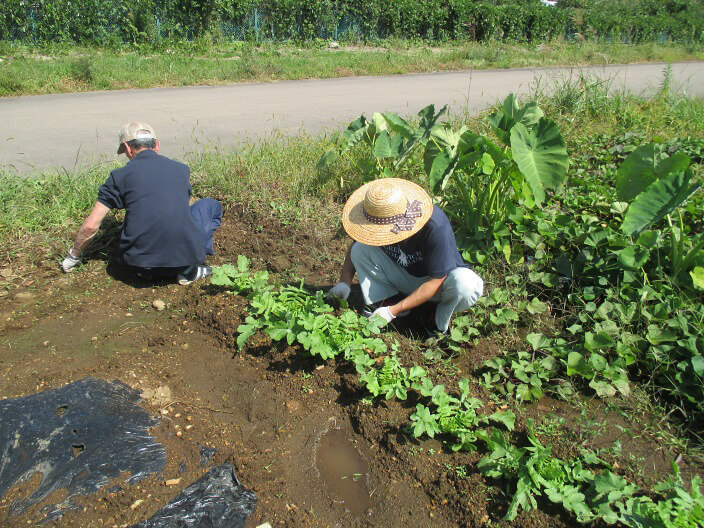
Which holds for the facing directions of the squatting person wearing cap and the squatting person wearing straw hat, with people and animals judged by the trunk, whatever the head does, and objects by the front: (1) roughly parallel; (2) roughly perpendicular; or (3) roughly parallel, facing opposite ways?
roughly parallel, facing opposite ways

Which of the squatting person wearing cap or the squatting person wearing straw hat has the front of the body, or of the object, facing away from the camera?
the squatting person wearing cap

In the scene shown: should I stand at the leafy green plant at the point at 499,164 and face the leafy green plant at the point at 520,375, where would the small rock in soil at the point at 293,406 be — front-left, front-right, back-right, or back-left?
front-right

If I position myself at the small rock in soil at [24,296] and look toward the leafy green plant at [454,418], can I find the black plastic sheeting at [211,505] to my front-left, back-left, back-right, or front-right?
front-right

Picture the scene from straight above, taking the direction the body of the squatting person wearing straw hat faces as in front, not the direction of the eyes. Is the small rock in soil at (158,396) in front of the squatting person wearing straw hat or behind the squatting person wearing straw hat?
in front

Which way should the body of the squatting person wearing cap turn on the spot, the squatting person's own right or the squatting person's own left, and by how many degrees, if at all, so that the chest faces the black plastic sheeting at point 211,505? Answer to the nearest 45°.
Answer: approximately 180°

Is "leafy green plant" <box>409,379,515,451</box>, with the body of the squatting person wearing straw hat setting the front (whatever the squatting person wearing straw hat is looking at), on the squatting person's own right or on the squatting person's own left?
on the squatting person's own left

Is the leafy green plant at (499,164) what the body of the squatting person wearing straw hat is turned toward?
no

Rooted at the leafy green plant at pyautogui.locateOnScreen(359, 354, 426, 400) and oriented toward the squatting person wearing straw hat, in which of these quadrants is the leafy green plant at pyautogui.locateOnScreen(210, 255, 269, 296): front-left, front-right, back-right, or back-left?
front-left

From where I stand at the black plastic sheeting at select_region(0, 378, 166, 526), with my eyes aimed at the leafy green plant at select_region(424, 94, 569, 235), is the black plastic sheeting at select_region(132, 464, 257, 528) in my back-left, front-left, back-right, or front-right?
front-right

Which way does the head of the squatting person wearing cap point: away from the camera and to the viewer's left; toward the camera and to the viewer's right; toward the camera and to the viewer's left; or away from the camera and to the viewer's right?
away from the camera and to the viewer's left

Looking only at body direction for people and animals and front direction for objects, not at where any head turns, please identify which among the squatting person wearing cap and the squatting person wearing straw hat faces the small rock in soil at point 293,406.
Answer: the squatting person wearing straw hat

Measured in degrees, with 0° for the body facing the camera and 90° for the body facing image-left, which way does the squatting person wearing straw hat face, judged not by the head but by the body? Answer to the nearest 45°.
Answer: approximately 45°

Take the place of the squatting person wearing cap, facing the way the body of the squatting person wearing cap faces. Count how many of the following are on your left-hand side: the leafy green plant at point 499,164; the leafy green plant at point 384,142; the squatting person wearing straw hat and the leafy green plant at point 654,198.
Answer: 0

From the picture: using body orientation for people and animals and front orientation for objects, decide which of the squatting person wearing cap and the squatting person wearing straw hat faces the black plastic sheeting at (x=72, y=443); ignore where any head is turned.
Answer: the squatting person wearing straw hat

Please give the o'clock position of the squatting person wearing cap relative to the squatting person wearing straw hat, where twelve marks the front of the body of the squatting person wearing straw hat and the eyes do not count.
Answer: The squatting person wearing cap is roughly at 2 o'clock from the squatting person wearing straw hat.

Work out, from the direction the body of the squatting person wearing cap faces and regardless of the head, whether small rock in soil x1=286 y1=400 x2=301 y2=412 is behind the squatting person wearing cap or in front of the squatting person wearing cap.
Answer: behind

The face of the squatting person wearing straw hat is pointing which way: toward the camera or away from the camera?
toward the camera

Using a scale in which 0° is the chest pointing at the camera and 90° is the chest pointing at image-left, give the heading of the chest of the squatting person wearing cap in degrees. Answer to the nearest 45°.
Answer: approximately 180°

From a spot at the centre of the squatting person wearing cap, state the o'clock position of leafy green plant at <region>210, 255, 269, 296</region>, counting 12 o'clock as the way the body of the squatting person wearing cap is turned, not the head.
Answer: The leafy green plant is roughly at 5 o'clock from the squatting person wearing cap.

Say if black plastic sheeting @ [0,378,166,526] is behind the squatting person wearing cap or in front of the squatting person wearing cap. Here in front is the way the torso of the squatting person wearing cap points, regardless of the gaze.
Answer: behind

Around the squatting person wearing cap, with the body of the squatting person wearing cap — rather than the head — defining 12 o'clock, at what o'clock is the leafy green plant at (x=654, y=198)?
The leafy green plant is roughly at 4 o'clock from the squatting person wearing cap.

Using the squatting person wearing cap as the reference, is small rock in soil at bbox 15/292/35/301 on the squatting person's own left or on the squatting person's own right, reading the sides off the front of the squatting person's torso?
on the squatting person's own left

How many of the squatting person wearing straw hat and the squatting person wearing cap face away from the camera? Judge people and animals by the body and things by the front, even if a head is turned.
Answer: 1
